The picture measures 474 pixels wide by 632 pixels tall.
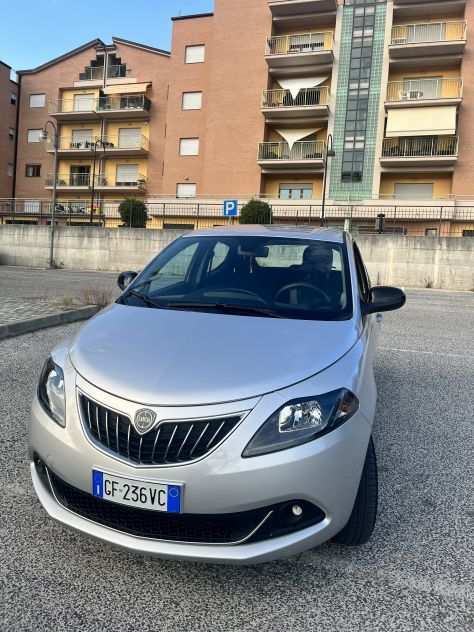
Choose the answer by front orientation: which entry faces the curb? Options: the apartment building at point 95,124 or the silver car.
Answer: the apartment building

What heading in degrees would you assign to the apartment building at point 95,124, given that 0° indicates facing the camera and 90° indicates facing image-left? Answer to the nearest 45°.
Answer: approximately 0°

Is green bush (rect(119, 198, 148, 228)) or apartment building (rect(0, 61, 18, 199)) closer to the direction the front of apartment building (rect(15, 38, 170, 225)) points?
the green bush

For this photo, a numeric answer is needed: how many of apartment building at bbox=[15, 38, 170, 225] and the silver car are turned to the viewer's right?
0

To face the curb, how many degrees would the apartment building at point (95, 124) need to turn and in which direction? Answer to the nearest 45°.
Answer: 0° — it already faces it

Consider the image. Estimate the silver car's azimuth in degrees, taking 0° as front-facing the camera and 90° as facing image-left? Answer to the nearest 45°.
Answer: approximately 45°

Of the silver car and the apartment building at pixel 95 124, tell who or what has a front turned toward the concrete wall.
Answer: the apartment building

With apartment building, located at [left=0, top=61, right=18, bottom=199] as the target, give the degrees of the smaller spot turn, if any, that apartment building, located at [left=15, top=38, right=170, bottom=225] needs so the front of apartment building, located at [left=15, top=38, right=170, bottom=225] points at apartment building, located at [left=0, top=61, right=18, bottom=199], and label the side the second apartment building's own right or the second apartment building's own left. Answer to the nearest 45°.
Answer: approximately 135° to the second apartment building's own right

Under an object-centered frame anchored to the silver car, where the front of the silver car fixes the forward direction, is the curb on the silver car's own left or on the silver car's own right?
on the silver car's own right

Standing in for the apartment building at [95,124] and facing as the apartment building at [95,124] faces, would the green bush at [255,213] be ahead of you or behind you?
ahead

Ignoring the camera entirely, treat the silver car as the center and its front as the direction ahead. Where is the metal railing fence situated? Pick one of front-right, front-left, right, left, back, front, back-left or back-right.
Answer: back-right

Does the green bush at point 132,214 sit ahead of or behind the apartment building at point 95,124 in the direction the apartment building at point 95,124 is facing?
ahead

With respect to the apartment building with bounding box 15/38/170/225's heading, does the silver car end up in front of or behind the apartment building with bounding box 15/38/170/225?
in front
